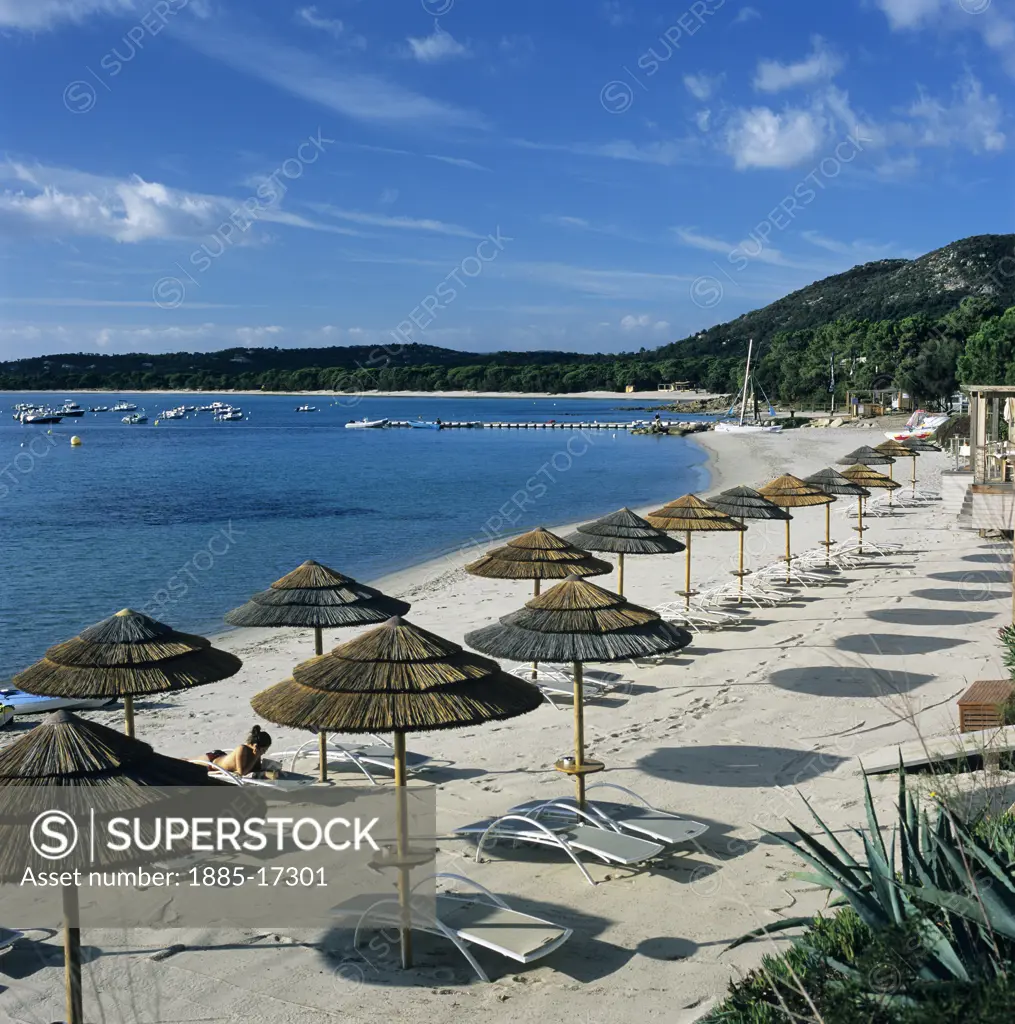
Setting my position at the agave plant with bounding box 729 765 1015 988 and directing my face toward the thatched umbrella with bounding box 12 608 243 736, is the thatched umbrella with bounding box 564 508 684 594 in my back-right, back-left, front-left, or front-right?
front-right

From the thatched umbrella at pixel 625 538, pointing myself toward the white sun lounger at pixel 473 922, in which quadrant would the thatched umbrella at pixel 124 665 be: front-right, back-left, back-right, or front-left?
front-right
